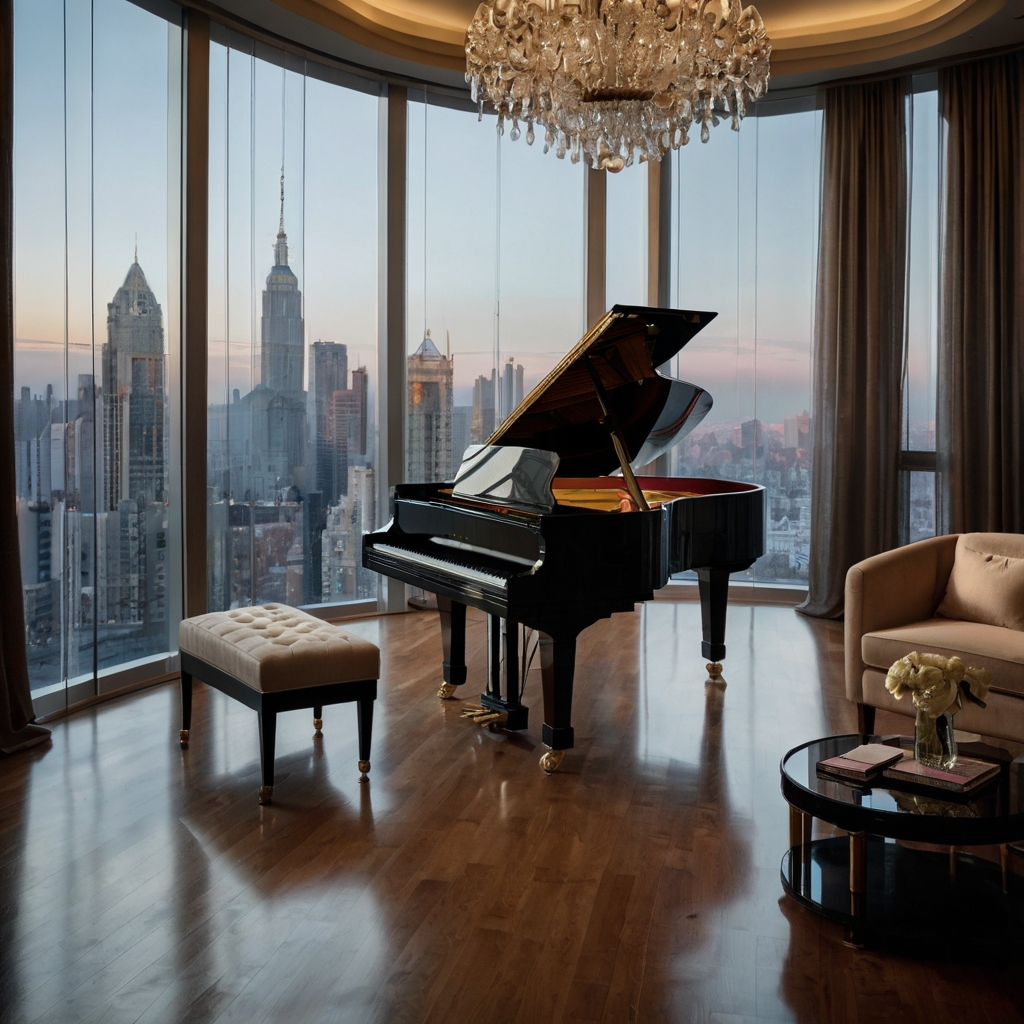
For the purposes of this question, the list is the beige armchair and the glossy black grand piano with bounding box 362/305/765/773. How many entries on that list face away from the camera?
0

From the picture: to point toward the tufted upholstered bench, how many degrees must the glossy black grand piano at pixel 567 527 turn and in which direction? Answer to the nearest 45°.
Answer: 0° — it already faces it

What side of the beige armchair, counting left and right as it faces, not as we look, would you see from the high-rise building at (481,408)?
right

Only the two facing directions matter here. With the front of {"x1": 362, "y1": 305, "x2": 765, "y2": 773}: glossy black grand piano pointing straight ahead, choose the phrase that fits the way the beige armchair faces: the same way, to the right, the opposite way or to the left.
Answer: the same way

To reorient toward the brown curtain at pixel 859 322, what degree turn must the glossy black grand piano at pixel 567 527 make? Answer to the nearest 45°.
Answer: approximately 180°

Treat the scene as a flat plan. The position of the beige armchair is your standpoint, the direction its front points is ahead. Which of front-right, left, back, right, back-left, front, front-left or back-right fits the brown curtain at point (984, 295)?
back-right

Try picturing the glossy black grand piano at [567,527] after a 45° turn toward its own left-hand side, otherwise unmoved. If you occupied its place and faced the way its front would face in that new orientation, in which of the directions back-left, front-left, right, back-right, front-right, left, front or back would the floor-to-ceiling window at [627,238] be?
back

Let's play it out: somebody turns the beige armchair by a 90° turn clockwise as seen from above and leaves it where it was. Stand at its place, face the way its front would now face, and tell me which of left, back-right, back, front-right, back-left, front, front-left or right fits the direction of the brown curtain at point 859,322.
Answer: front-right

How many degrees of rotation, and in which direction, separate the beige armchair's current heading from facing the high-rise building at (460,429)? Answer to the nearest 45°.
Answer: approximately 90° to its right

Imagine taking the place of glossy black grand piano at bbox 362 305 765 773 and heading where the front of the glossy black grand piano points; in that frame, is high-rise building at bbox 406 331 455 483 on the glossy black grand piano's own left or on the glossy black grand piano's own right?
on the glossy black grand piano's own right

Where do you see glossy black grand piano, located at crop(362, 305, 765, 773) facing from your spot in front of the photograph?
facing the viewer and to the left of the viewer

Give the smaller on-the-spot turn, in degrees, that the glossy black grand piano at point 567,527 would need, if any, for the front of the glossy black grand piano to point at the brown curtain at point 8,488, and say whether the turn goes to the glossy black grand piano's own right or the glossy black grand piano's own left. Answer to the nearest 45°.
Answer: approximately 45° to the glossy black grand piano's own right

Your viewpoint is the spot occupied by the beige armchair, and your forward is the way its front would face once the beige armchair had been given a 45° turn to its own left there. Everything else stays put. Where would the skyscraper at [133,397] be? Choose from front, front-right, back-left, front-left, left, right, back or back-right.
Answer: right
